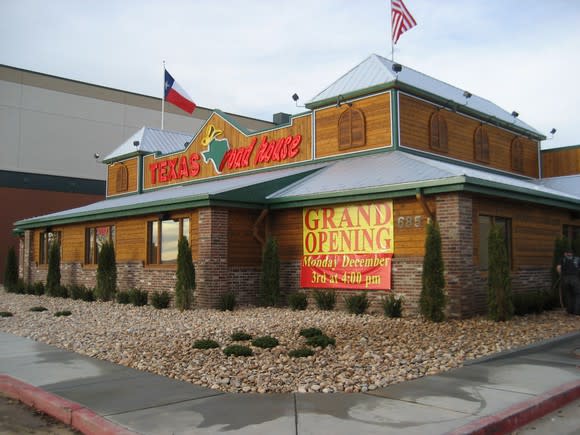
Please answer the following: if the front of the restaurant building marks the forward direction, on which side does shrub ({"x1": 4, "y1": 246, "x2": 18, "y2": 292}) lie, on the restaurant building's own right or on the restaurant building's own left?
on the restaurant building's own right

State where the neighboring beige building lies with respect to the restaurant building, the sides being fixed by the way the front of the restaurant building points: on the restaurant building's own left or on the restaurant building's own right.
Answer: on the restaurant building's own right

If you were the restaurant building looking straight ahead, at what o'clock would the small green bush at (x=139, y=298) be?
The small green bush is roughly at 2 o'clock from the restaurant building.

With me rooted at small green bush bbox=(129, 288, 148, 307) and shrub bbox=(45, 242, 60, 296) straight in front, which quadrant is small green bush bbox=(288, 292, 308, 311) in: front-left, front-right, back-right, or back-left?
back-right

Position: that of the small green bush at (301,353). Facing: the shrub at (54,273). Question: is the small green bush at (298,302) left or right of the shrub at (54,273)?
right

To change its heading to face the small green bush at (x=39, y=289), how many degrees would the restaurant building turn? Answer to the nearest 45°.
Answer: approximately 90° to its right

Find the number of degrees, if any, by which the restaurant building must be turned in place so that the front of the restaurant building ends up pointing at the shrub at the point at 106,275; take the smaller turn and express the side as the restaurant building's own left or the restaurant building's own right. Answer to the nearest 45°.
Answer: approximately 45° to the restaurant building's own right

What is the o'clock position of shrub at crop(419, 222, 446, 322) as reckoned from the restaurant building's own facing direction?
The shrub is roughly at 10 o'clock from the restaurant building.

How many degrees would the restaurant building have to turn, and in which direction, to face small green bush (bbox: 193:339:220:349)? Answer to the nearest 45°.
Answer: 0° — it already faces it

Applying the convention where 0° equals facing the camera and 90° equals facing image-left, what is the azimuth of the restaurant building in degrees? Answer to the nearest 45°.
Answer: approximately 45°

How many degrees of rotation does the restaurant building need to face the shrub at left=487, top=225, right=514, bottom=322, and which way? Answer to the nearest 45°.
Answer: approximately 90° to its left
